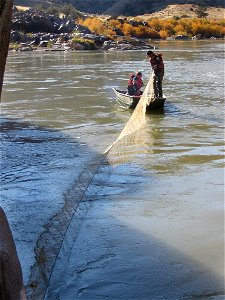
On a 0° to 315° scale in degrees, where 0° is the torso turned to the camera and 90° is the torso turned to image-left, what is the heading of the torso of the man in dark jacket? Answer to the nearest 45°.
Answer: approximately 90°

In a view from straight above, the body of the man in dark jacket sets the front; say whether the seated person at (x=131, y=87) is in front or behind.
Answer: in front

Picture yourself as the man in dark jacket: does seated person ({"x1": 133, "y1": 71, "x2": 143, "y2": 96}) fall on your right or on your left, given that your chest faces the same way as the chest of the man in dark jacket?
on your right
